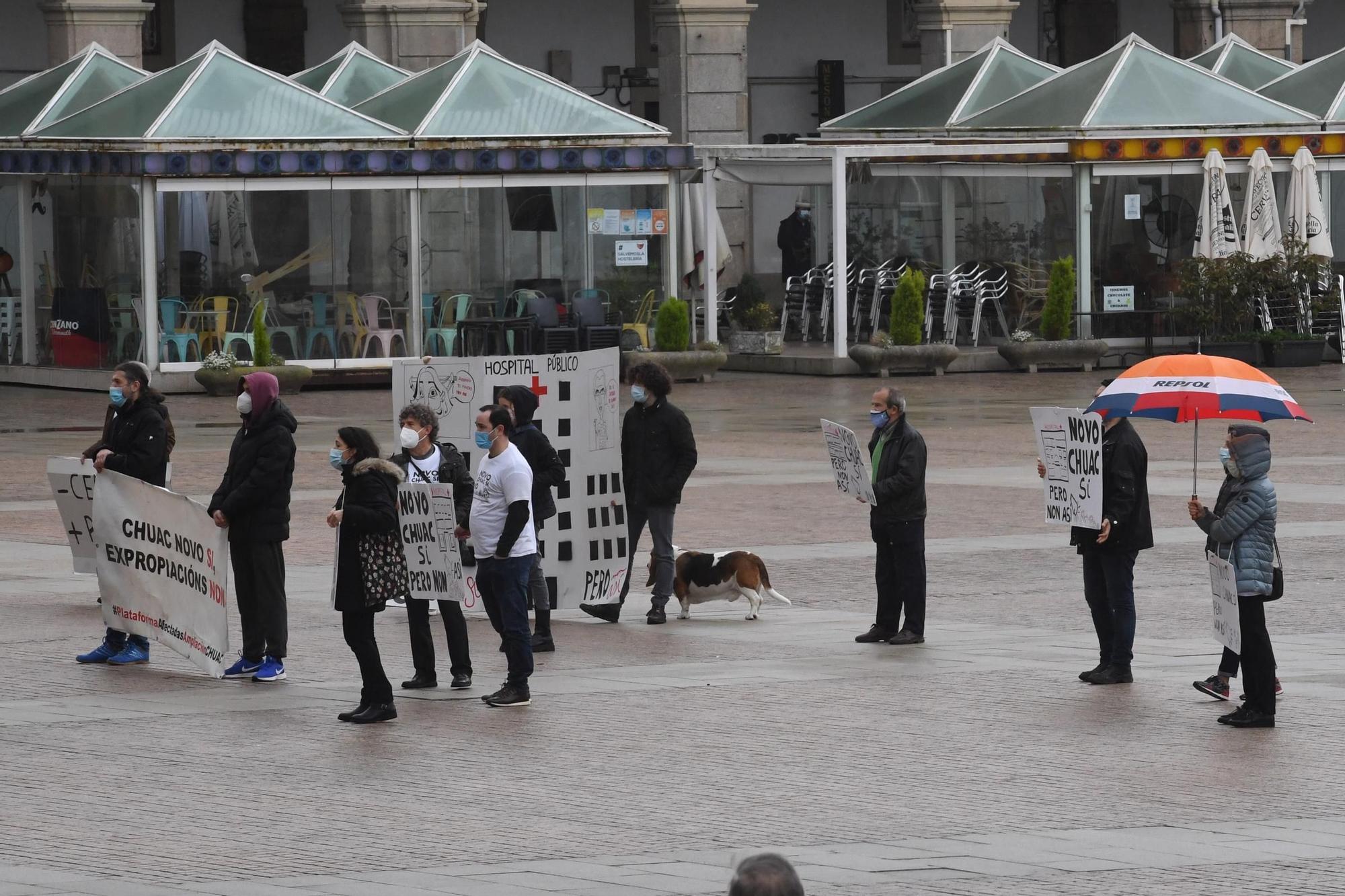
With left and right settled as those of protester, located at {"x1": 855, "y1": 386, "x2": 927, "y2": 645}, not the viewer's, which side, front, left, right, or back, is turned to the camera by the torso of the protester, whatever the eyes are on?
left

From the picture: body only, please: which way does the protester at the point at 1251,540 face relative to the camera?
to the viewer's left

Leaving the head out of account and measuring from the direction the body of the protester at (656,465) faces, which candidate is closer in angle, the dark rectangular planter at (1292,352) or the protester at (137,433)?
the protester

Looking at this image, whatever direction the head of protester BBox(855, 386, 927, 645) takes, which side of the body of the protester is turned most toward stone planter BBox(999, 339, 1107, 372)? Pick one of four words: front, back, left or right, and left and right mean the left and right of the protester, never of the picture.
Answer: right

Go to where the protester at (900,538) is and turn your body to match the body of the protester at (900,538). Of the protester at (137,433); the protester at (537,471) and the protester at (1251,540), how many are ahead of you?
2

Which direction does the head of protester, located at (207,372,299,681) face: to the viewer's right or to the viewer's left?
to the viewer's left

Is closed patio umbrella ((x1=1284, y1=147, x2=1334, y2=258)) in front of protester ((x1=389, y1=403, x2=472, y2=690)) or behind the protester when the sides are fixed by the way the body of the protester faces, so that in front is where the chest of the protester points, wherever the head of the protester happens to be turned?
behind

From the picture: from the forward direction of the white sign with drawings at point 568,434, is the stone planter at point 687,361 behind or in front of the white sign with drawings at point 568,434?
behind

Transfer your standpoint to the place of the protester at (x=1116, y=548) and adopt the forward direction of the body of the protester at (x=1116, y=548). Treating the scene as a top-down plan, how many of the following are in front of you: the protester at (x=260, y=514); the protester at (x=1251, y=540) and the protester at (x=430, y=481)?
2

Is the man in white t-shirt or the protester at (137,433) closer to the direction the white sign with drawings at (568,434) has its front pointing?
the man in white t-shirt
